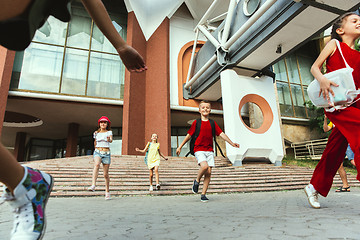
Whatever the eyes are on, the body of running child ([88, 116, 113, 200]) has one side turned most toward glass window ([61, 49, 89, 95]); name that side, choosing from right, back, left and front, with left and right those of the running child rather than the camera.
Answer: back

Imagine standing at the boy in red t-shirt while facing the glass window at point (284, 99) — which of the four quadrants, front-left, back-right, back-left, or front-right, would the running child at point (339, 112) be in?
back-right

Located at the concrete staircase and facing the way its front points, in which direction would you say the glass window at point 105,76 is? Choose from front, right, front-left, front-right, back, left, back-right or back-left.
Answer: back-right

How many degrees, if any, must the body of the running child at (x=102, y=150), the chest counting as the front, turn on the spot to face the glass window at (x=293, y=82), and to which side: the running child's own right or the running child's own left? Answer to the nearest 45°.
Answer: approximately 135° to the running child's own left

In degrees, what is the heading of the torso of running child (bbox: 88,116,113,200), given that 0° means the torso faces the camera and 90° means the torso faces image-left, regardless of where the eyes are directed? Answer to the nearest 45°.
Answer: approximately 0°

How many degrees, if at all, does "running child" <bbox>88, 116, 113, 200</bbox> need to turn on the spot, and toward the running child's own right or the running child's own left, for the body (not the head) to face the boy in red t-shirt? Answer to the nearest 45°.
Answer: approximately 45° to the running child's own left

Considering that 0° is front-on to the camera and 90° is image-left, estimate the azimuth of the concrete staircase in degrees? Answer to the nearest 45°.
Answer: approximately 0°

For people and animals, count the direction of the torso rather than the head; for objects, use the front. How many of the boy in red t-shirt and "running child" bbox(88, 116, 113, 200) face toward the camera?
2

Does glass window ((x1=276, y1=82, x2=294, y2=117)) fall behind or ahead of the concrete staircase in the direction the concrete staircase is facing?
behind

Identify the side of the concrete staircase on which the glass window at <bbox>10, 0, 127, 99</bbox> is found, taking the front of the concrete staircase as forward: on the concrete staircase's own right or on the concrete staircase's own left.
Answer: on the concrete staircase's own right
